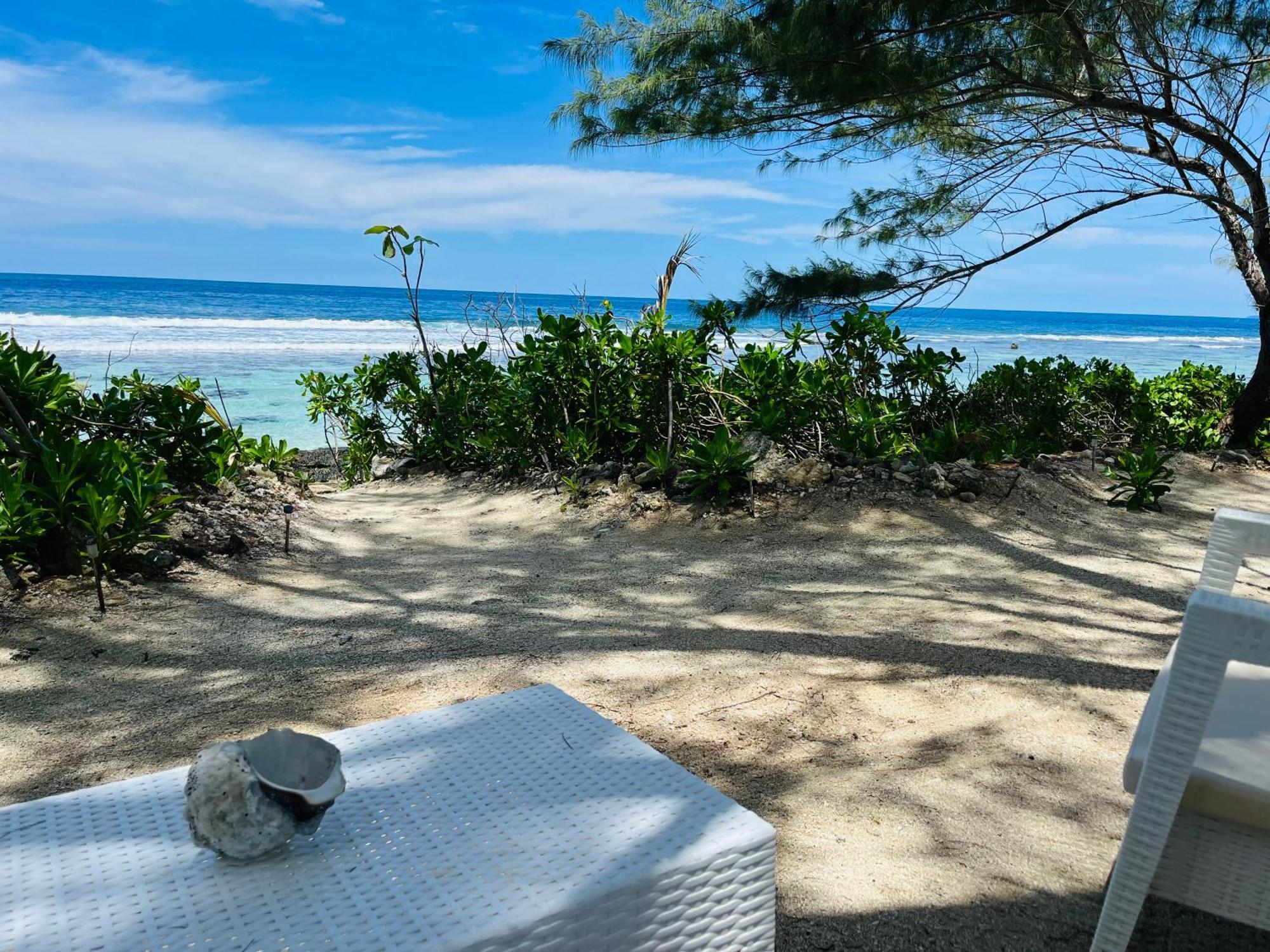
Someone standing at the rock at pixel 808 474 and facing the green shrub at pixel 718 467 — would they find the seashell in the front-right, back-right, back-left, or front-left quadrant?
front-left

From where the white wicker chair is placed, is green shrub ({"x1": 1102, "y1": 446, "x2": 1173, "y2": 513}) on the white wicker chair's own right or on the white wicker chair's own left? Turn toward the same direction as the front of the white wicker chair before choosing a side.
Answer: on the white wicker chair's own right

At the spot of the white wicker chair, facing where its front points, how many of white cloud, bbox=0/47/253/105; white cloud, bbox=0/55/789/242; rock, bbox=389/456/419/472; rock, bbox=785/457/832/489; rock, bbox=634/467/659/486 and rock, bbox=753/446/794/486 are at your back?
0

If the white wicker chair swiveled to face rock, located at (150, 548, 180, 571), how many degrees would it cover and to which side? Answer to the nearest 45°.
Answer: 0° — it already faces it

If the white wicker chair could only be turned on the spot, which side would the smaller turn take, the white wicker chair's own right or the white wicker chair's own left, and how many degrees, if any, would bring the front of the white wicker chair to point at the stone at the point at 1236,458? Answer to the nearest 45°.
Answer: approximately 90° to the white wicker chair's own right

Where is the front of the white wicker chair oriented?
to the viewer's left

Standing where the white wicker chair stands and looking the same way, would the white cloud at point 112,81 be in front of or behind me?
in front

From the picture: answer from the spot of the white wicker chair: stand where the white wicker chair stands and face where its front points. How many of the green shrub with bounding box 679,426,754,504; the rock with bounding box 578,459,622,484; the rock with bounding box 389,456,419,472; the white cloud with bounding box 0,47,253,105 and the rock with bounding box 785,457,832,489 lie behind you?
0

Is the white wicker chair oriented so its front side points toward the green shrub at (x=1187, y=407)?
no

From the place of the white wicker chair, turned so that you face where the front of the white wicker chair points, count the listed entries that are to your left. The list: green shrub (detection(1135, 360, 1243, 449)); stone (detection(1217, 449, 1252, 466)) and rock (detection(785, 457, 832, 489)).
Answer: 0

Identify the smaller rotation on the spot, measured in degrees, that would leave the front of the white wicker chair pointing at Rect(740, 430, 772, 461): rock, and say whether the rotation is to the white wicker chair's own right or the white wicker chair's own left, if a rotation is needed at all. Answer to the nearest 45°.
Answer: approximately 45° to the white wicker chair's own right

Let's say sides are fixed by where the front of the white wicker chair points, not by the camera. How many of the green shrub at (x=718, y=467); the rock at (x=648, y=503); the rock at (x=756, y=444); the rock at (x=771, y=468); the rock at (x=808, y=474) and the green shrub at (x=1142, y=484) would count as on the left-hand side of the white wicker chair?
0

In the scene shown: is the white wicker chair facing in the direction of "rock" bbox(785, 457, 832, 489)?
no

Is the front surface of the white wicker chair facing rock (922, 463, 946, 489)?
no

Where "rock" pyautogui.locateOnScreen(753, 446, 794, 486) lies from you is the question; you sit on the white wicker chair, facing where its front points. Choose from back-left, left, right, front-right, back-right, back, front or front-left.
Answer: front-right

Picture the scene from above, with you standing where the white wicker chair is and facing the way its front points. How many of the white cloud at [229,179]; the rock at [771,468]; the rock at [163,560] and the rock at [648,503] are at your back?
0

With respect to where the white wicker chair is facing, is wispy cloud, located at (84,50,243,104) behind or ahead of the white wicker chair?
ahead
